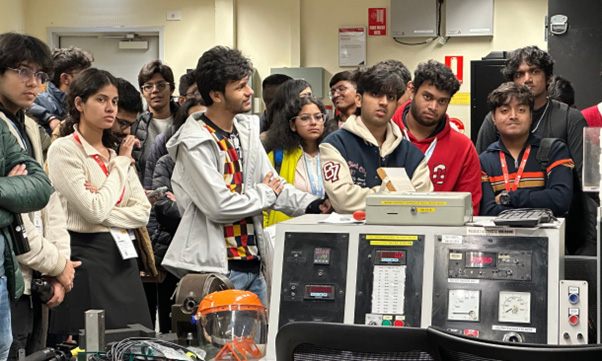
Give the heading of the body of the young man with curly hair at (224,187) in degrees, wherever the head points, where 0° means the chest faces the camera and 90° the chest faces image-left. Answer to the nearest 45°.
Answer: approximately 315°

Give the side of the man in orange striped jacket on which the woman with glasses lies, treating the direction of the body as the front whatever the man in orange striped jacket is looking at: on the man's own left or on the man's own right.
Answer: on the man's own right

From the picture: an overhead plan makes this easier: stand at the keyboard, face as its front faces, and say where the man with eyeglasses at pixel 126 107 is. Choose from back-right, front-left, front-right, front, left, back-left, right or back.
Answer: back-right

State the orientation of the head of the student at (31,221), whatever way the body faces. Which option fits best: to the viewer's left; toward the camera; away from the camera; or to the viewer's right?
to the viewer's right

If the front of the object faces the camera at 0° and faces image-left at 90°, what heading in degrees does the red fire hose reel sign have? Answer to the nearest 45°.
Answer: approximately 0°

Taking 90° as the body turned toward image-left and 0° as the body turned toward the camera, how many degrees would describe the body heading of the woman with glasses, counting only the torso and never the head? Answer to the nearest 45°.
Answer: approximately 315°
